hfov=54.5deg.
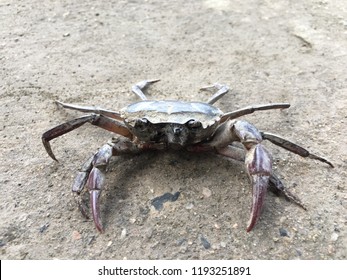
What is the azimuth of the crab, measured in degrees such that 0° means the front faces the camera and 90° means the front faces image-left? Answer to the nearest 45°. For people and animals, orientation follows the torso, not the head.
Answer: approximately 0°
